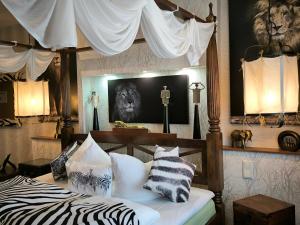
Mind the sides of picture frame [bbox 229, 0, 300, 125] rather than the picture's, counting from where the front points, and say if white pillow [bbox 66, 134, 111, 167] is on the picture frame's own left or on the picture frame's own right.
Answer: on the picture frame's own right

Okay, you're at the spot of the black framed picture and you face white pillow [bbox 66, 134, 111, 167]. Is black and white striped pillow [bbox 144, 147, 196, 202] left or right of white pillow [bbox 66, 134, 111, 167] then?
left

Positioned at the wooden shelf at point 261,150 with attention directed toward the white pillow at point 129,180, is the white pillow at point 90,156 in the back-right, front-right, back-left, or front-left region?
front-right

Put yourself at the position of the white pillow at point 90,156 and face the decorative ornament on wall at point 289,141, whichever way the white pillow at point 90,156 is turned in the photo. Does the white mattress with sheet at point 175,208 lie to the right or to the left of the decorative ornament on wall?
right

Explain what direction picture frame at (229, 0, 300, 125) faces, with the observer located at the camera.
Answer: facing the viewer

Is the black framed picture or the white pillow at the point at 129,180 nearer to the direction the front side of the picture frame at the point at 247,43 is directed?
the white pillow

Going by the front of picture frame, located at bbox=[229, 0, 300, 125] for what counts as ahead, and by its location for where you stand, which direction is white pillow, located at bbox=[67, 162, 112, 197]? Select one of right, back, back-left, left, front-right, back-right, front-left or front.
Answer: front-right

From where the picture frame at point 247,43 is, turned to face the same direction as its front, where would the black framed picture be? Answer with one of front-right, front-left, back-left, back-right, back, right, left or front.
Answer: right

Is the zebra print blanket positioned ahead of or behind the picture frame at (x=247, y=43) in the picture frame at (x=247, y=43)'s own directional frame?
ahead
